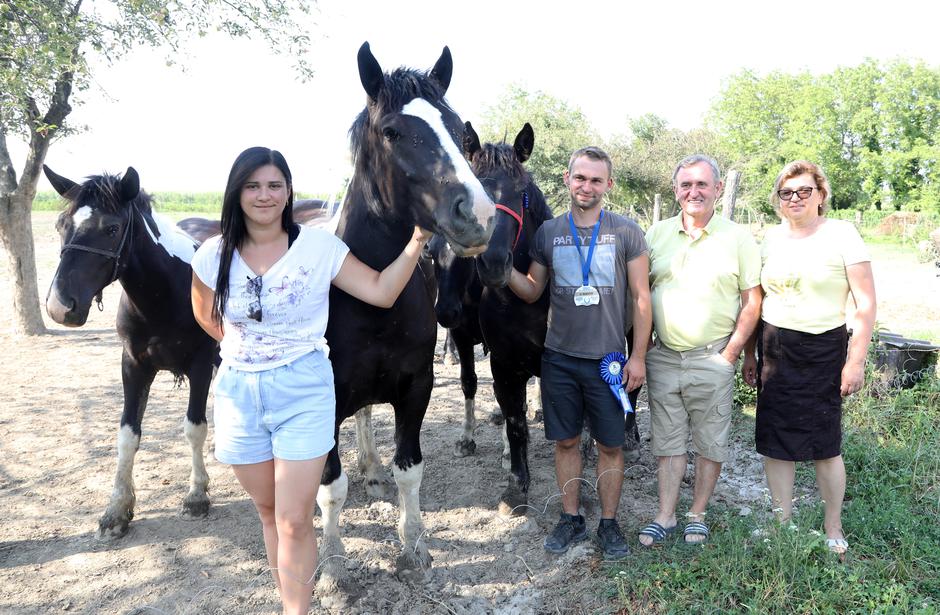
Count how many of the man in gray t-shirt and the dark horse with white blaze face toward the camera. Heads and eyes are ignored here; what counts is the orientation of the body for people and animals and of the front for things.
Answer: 2

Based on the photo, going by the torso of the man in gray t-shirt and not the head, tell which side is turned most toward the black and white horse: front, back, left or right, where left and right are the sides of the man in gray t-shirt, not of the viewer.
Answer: right

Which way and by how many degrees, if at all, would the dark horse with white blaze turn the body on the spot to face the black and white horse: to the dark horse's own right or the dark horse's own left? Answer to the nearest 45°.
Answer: approximately 135° to the dark horse's own right

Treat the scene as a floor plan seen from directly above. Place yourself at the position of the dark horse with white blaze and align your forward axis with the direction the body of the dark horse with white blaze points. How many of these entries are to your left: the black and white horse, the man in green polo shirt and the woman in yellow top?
2

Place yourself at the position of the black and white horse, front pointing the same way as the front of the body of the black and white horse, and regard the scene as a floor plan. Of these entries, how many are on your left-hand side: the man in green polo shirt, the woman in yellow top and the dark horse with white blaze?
3

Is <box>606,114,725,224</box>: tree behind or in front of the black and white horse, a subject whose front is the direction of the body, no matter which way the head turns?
behind

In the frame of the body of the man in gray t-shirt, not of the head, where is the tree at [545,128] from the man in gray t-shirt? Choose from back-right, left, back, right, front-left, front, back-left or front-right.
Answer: back

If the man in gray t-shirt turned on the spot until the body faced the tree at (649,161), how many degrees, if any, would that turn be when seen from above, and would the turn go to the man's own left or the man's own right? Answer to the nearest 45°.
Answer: approximately 180°

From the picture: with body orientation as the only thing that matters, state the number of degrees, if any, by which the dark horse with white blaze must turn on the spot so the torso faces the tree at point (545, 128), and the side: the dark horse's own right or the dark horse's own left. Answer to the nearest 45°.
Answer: approximately 180°

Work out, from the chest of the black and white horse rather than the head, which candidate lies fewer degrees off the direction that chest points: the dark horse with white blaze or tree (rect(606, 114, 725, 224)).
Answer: the dark horse with white blaze

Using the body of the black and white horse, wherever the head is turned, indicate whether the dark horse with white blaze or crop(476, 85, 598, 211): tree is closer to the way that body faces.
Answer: the dark horse with white blaze
